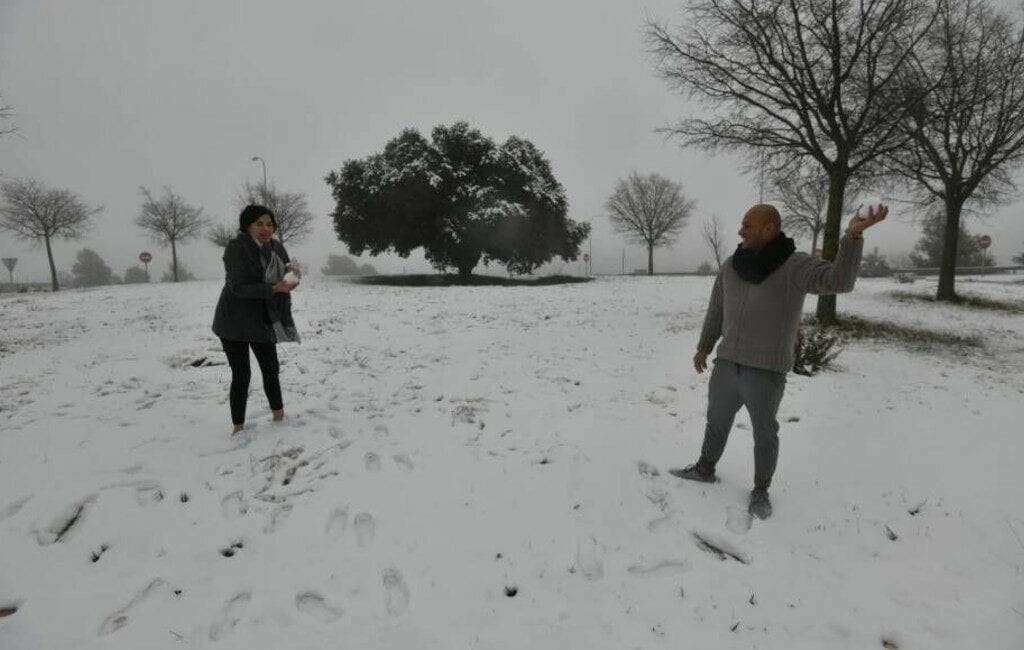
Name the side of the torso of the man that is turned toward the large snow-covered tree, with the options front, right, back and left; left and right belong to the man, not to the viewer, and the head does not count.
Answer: right

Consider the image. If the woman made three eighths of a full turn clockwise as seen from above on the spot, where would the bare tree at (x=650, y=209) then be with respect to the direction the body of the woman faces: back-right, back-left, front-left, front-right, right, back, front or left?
back-right

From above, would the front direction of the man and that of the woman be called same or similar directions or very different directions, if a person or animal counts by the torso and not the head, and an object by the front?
very different directions

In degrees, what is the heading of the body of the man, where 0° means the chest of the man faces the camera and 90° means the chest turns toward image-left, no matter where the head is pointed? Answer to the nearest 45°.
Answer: approximately 45°

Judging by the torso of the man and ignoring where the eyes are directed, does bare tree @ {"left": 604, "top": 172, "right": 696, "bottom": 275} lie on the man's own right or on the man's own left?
on the man's own right

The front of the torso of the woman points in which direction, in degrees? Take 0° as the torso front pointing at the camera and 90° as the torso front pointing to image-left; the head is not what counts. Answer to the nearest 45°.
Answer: approximately 315°

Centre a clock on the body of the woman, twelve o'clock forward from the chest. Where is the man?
The man is roughly at 12 o'clock from the woman.

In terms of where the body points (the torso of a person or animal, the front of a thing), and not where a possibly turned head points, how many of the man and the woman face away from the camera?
0

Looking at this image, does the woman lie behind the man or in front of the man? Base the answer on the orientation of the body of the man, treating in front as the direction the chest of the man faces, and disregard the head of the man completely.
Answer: in front
